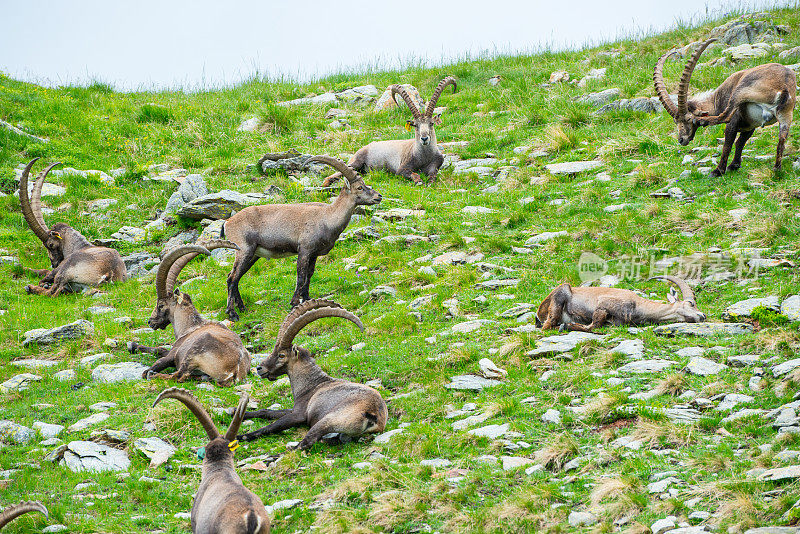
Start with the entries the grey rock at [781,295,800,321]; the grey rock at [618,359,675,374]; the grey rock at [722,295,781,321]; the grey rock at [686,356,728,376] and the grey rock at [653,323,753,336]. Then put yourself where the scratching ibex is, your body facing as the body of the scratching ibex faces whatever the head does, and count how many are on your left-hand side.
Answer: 5

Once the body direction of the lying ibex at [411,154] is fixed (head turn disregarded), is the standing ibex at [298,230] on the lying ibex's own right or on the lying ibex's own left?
on the lying ibex's own right

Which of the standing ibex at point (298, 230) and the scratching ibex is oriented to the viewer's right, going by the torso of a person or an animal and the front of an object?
the standing ibex

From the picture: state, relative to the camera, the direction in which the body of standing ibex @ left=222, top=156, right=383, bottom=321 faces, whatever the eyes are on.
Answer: to the viewer's right

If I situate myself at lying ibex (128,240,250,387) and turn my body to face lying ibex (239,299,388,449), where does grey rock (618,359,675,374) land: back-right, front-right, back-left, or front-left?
front-left

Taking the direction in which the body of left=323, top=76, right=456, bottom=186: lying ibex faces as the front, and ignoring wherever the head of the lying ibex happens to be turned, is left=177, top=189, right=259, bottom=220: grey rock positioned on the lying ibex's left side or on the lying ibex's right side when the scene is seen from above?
on the lying ibex's right side

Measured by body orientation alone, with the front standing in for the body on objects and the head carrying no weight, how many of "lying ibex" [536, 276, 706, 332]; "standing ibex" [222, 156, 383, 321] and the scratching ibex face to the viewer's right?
2

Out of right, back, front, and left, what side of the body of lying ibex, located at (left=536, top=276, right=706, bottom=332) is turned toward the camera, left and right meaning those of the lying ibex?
right

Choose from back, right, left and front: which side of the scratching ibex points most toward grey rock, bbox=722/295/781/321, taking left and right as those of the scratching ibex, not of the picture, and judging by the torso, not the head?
left

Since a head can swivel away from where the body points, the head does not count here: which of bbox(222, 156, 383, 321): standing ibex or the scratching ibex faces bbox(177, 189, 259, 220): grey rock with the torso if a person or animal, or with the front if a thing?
the scratching ibex

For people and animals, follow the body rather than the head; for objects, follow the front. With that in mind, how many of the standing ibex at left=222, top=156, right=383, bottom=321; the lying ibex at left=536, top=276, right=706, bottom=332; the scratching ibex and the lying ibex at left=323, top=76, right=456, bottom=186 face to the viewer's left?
1

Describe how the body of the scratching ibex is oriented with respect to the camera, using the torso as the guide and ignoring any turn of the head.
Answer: to the viewer's left

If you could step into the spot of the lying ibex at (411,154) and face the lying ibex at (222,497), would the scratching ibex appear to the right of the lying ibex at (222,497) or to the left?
left

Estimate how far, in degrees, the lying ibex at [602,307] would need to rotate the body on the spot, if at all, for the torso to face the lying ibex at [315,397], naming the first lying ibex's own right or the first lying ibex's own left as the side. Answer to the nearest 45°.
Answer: approximately 135° to the first lying ibex's own right

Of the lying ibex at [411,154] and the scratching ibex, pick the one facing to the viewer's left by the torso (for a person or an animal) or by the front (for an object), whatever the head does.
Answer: the scratching ibex

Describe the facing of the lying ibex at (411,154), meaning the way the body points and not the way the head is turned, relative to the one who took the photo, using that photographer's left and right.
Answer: facing the viewer and to the right of the viewer

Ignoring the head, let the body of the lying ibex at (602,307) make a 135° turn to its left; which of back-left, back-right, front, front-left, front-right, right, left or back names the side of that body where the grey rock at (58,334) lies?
front-left
